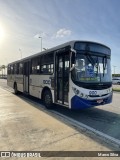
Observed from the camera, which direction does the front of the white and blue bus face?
facing the viewer and to the right of the viewer
